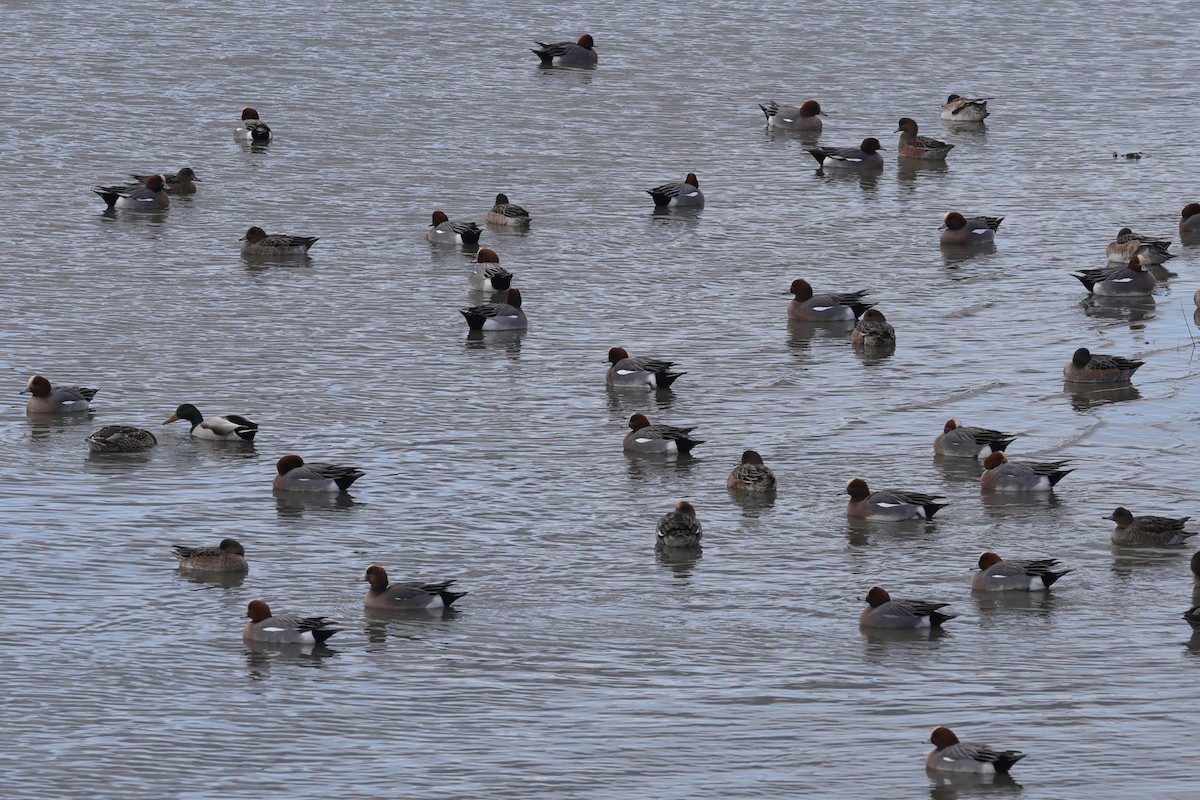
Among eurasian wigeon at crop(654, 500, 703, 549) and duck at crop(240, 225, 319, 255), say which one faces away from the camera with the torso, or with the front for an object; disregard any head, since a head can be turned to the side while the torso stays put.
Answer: the eurasian wigeon

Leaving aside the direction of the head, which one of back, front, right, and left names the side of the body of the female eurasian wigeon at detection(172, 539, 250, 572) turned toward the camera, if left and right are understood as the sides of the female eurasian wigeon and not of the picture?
right

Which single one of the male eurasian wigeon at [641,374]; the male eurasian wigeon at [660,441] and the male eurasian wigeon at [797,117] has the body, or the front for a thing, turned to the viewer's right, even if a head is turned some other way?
the male eurasian wigeon at [797,117]

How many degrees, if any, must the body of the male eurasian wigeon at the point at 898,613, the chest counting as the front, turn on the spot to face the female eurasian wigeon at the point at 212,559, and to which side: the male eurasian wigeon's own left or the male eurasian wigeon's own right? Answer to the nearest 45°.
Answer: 0° — it already faces it

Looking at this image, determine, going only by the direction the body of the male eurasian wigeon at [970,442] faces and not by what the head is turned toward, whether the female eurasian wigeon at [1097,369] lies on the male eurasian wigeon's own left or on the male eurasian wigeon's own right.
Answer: on the male eurasian wigeon's own right

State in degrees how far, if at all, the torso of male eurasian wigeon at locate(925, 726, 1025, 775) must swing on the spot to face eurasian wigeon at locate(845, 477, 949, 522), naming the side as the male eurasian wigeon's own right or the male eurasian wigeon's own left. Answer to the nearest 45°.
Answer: approximately 90° to the male eurasian wigeon's own right

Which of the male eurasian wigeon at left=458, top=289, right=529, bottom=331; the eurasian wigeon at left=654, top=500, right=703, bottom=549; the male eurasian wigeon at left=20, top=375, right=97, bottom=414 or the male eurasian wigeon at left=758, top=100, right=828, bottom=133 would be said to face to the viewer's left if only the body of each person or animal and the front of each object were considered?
the male eurasian wigeon at left=20, top=375, right=97, bottom=414

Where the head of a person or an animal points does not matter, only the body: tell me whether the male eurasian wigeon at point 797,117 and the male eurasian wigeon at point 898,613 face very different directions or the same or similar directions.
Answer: very different directions

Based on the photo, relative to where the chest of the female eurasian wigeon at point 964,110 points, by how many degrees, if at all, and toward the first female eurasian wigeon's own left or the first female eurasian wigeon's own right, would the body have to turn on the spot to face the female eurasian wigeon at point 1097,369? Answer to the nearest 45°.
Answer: approximately 90° to the first female eurasian wigeon's own left

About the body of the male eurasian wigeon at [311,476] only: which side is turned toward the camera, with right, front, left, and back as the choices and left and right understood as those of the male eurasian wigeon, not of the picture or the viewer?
left

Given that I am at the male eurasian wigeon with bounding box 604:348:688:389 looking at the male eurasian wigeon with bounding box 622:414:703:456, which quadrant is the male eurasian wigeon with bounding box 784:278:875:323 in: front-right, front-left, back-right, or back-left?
back-left

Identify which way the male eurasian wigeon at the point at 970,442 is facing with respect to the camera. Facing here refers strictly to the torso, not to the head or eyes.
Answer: to the viewer's left

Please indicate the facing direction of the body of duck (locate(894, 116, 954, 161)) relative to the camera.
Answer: to the viewer's left

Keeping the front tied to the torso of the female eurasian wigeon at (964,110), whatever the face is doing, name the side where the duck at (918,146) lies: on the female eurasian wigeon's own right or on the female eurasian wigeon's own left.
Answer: on the female eurasian wigeon's own left

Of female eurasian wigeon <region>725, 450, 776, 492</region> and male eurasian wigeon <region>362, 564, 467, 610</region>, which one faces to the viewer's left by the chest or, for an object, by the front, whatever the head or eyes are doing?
the male eurasian wigeon

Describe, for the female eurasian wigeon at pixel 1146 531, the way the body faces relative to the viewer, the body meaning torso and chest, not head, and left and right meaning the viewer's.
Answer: facing to the left of the viewer
